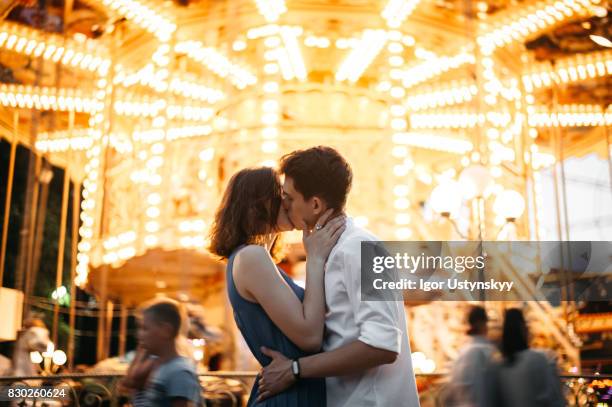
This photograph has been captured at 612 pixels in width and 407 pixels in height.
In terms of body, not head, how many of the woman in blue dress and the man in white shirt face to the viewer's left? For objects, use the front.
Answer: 1

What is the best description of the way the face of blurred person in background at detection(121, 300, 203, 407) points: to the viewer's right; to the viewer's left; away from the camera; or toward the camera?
to the viewer's left

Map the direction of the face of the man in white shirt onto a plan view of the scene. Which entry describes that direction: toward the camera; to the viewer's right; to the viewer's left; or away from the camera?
to the viewer's left

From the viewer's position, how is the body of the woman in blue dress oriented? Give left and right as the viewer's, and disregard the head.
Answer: facing to the right of the viewer

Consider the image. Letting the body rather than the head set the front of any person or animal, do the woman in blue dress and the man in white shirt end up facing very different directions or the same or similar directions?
very different directions

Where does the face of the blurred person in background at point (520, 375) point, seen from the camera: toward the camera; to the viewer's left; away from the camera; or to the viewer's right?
away from the camera

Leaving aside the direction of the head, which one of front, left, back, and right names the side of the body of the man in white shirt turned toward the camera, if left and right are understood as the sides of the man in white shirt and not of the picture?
left
